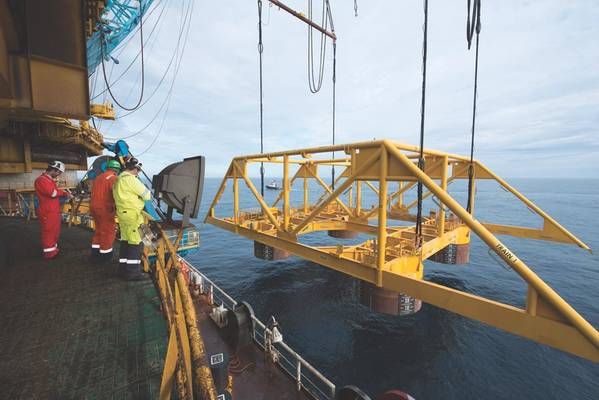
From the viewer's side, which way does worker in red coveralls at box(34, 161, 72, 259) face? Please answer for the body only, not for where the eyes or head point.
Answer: to the viewer's right

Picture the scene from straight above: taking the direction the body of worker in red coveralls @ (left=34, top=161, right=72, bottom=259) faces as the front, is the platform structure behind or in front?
in front

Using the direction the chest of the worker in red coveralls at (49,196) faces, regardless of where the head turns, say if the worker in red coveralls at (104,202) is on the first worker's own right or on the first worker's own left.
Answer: on the first worker's own right

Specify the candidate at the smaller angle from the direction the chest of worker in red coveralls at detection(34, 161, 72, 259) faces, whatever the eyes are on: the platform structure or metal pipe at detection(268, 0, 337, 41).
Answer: the platform structure

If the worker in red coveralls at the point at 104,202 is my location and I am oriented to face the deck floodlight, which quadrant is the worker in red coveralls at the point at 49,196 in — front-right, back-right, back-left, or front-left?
back-right

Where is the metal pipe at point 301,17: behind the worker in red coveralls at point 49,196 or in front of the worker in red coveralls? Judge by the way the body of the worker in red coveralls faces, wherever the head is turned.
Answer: in front
